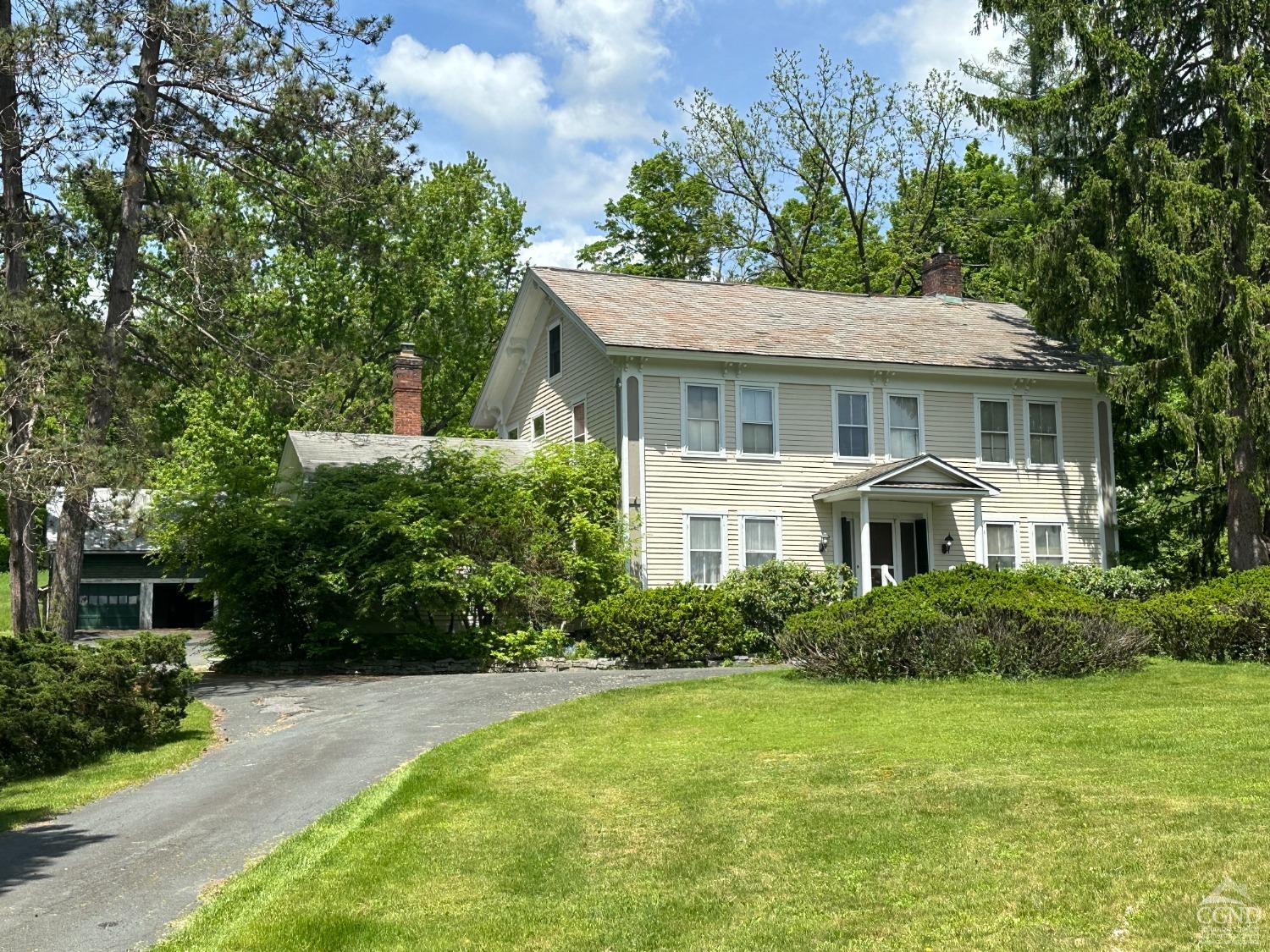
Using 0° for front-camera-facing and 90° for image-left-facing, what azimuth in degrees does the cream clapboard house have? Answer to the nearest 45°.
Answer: approximately 315°

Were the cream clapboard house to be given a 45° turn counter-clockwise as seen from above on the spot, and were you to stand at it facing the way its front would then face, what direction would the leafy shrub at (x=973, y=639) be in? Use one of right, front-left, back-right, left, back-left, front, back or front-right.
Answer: right

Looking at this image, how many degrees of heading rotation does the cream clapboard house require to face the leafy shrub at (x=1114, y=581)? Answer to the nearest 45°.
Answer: approximately 45° to its left

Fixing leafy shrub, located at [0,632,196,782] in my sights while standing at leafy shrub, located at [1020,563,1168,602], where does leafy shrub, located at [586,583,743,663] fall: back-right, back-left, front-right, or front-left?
front-right

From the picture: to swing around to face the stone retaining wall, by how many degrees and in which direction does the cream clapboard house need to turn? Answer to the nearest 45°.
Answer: approximately 90° to its right

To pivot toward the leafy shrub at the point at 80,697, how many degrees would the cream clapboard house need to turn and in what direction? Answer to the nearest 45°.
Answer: approximately 90° to its right

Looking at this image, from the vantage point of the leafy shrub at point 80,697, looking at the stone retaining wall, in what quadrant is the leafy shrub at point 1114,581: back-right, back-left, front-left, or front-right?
front-right

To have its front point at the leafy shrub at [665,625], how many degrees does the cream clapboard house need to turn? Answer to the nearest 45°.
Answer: approximately 90° to its right

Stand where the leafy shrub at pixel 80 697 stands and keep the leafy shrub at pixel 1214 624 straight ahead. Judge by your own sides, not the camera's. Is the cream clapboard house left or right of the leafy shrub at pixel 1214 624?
left

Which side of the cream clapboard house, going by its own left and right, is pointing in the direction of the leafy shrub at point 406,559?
right
